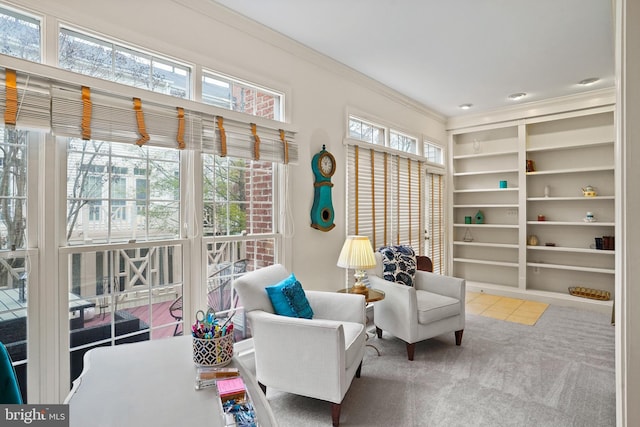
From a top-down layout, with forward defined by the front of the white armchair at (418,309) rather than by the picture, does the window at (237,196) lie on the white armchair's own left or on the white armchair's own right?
on the white armchair's own right

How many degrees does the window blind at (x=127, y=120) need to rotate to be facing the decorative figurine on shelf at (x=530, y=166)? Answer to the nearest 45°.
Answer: approximately 45° to its left

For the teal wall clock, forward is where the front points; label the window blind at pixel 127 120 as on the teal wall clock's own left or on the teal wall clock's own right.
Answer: on the teal wall clock's own right

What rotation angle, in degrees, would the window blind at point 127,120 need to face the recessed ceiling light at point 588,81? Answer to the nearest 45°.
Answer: approximately 45° to its left

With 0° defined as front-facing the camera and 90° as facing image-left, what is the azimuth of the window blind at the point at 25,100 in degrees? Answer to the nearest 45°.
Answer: approximately 315°

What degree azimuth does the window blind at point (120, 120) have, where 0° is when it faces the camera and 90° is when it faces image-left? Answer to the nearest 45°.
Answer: approximately 315°

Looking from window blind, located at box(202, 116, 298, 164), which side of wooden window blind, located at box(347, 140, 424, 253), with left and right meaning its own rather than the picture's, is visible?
right
